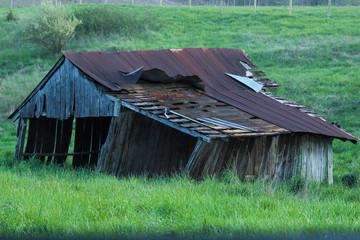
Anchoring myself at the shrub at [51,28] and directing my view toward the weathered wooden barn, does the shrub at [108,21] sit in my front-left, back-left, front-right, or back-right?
back-left

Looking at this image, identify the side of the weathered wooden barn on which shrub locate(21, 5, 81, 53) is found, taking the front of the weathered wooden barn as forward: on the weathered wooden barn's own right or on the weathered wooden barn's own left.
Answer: on the weathered wooden barn's own right

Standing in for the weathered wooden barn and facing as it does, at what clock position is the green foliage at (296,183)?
The green foliage is roughly at 8 o'clock from the weathered wooden barn.

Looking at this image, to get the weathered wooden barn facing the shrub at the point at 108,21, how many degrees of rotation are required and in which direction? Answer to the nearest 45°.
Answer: approximately 135° to its right

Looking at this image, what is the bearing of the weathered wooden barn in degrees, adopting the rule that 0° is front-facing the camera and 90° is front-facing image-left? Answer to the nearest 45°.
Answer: approximately 45°
